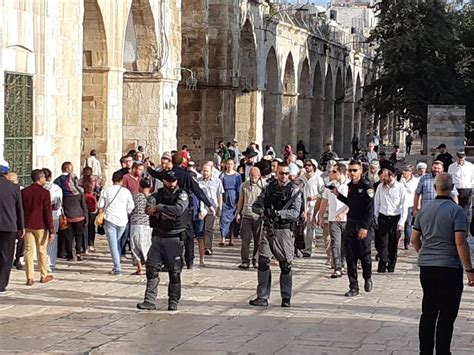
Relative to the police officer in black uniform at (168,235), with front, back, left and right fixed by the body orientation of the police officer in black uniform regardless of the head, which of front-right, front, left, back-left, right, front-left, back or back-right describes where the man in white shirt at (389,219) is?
back

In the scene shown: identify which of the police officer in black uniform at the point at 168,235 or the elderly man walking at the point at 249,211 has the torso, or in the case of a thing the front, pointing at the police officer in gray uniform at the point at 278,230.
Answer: the elderly man walking

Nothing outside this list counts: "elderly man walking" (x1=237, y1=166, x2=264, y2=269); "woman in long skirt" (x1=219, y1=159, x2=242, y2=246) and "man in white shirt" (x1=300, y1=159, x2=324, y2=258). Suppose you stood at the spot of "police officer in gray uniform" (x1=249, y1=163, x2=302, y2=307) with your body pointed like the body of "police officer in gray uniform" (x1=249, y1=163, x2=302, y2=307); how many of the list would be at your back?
3

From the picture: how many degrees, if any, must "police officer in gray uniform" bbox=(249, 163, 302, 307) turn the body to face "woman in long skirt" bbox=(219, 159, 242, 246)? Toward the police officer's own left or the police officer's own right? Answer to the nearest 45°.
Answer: approximately 180°

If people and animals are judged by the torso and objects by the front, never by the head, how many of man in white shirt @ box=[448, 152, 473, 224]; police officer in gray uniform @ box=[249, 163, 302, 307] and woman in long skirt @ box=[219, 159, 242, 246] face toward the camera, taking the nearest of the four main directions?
3

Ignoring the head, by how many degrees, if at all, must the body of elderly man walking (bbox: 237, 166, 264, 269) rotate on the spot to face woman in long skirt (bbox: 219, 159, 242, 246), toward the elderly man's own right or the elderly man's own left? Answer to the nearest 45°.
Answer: approximately 180°

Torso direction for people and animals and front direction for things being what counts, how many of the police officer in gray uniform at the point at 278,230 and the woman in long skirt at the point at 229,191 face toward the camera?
2

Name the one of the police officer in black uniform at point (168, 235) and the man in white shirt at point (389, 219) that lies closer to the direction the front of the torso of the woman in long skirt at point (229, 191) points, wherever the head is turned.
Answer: the police officer in black uniform

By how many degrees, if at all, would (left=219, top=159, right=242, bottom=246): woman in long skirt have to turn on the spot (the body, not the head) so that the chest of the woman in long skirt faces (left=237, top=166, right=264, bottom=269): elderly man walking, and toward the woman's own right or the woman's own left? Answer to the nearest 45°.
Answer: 0° — they already face them

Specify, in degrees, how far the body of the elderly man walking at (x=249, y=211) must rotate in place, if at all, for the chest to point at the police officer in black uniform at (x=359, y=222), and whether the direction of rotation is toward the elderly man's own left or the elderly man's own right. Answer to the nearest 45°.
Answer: approximately 45° to the elderly man's own left

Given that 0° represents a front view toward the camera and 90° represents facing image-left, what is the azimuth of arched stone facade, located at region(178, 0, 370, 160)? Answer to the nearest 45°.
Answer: approximately 315°
